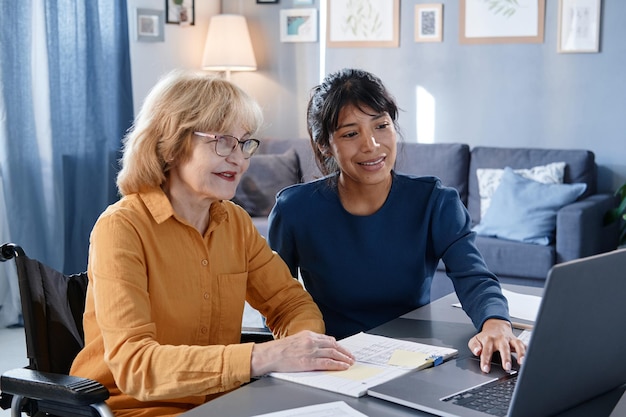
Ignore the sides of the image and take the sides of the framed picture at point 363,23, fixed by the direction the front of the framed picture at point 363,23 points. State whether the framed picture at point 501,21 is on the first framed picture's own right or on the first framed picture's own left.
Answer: on the first framed picture's own left

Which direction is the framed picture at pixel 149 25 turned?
toward the camera

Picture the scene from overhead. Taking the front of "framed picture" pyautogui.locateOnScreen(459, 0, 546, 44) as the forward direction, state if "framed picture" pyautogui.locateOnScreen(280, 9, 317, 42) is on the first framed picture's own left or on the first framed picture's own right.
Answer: on the first framed picture's own right

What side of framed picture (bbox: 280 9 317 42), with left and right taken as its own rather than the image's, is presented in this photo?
front

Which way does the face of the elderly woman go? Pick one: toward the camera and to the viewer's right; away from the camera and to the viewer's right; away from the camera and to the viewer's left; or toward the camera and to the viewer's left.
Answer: toward the camera and to the viewer's right

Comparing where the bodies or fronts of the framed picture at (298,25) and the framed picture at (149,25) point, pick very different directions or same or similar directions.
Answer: same or similar directions

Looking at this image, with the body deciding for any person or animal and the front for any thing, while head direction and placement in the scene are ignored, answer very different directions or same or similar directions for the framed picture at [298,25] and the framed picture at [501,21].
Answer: same or similar directions

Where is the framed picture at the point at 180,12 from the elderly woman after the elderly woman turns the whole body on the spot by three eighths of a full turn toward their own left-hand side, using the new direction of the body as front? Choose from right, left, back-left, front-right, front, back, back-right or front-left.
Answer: front

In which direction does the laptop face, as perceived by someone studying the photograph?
facing away from the viewer and to the left of the viewer

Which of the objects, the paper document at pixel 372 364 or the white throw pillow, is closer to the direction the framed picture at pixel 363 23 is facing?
the paper document

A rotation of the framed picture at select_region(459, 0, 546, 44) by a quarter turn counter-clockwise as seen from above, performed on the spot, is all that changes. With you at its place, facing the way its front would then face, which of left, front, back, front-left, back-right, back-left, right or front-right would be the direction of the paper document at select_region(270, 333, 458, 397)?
right

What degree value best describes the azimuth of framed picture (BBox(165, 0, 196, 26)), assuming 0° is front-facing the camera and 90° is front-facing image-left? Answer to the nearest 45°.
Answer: approximately 0°

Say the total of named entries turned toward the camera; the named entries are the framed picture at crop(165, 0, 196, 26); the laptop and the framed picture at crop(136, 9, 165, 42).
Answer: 2

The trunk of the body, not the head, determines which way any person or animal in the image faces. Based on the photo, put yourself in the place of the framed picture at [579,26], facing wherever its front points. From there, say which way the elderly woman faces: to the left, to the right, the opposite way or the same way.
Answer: to the left

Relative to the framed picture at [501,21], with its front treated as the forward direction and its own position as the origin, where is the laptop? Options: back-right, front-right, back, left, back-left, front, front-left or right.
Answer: front
